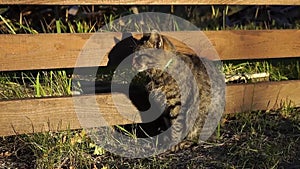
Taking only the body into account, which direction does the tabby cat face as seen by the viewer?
to the viewer's left

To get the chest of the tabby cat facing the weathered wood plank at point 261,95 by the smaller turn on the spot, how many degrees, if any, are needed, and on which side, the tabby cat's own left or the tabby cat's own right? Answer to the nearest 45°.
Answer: approximately 135° to the tabby cat's own right

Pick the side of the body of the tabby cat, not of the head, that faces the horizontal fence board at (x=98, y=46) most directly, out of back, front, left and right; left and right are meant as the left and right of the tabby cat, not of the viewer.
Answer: front
